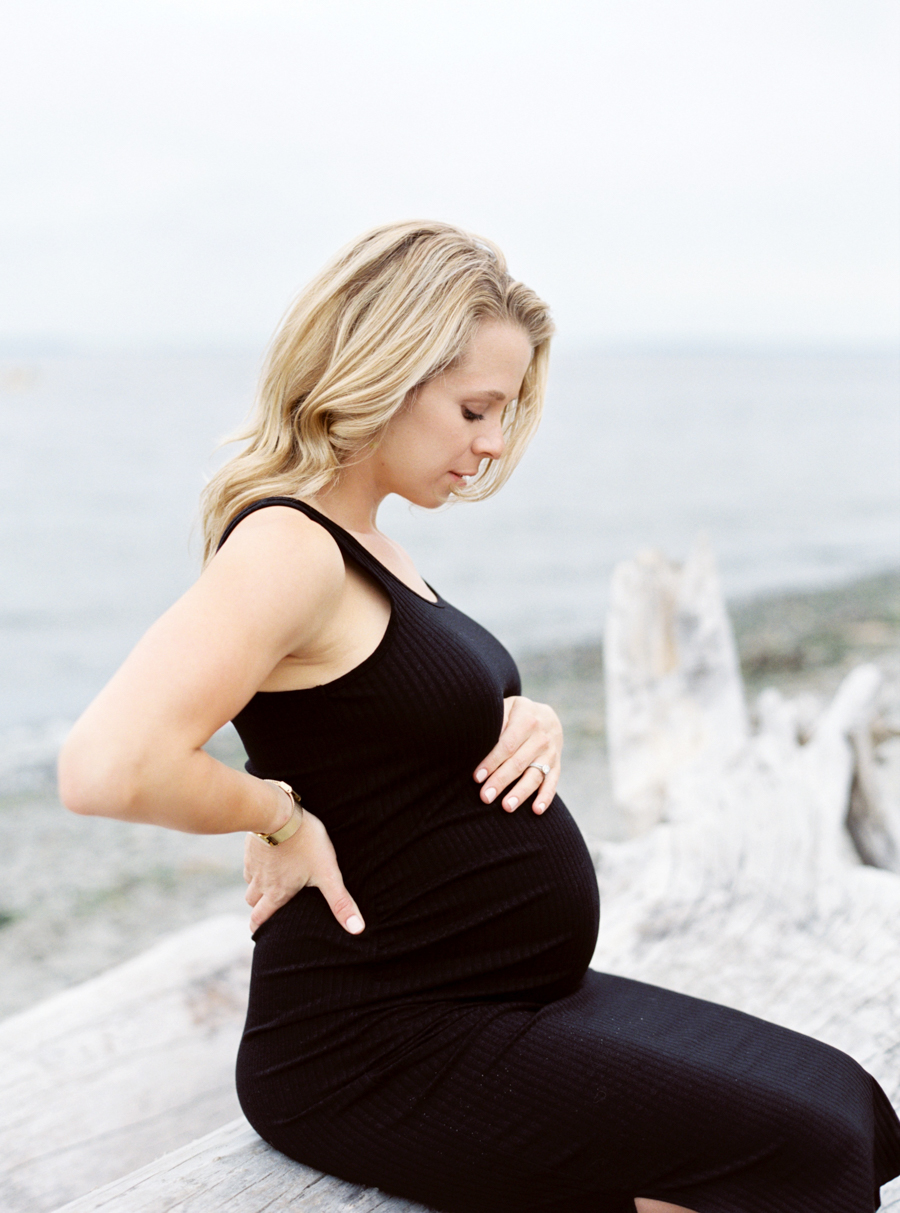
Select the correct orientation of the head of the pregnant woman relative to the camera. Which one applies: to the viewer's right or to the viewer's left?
to the viewer's right

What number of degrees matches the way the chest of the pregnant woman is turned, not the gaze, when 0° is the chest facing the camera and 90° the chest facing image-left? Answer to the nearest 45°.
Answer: approximately 270°
